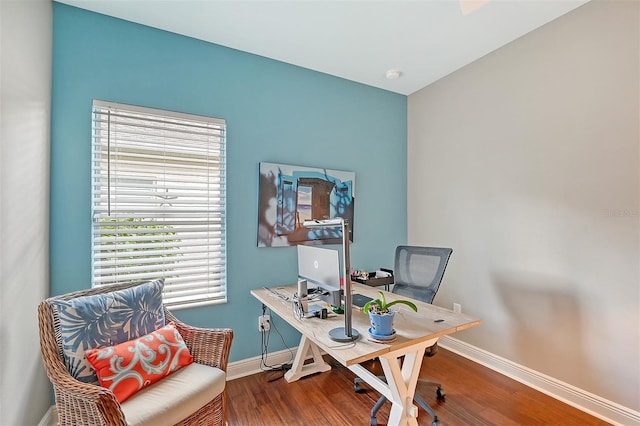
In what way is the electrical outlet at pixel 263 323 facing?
toward the camera

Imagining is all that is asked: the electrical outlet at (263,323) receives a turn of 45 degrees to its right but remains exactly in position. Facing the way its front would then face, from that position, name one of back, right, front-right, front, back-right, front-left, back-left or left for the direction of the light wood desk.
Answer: left

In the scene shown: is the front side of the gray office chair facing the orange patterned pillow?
yes

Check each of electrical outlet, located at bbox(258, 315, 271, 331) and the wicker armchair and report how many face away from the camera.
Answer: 0

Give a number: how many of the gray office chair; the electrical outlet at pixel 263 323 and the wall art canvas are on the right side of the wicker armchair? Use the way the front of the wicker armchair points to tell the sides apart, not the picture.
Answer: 0

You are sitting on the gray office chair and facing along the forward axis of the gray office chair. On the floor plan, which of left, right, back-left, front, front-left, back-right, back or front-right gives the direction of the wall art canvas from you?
front-right

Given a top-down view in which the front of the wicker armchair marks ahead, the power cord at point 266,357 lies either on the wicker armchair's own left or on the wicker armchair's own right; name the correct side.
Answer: on the wicker armchair's own left

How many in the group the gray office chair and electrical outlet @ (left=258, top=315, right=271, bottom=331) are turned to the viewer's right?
0

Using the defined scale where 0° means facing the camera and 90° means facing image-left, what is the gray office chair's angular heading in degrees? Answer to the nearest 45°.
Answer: approximately 45°

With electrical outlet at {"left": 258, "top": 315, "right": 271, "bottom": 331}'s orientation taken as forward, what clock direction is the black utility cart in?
The black utility cart is roughly at 9 o'clock from the electrical outlet.

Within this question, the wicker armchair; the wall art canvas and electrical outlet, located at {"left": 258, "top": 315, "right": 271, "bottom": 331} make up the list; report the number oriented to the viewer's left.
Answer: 0

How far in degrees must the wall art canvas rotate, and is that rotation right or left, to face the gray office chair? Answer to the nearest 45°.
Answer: approximately 45° to its left

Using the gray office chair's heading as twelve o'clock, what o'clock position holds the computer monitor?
The computer monitor is roughly at 12 o'clock from the gray office chair.

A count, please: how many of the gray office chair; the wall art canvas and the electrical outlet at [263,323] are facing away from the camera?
0
